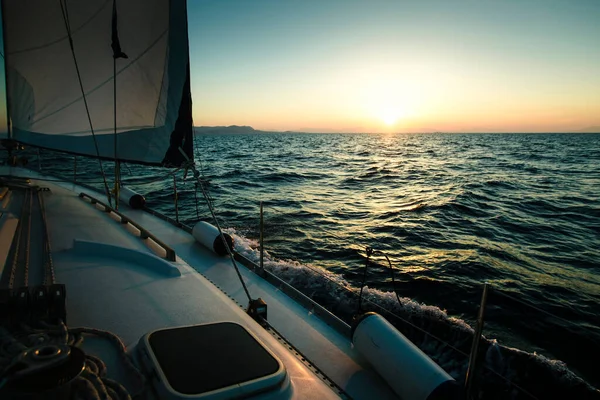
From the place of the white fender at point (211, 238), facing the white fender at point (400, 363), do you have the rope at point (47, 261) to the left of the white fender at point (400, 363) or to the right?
right

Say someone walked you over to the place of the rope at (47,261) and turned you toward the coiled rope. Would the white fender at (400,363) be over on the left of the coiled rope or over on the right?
left

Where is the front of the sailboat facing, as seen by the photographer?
facing away from the viewer and to the left of the viewer
